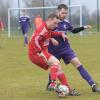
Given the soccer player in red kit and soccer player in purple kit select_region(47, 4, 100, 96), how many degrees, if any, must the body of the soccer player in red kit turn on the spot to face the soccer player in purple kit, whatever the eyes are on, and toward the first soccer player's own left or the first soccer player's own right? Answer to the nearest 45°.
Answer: approximately 90° to the first soccer player's own left

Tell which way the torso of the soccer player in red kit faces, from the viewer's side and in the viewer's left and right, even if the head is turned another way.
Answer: facing the viewer and to the right of the viewer
